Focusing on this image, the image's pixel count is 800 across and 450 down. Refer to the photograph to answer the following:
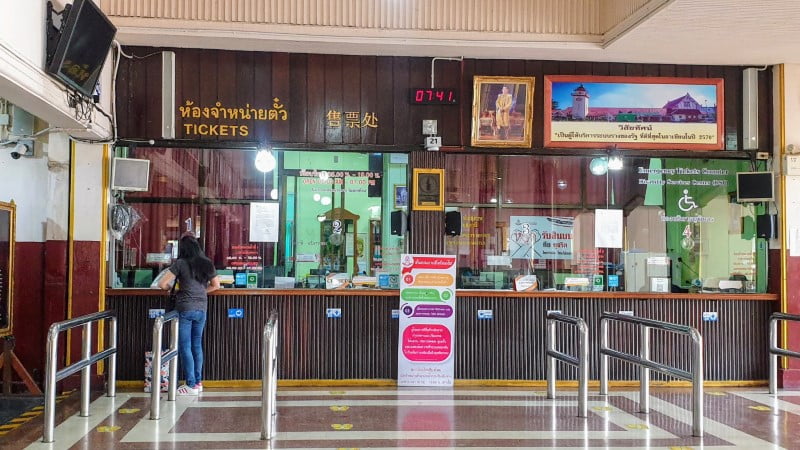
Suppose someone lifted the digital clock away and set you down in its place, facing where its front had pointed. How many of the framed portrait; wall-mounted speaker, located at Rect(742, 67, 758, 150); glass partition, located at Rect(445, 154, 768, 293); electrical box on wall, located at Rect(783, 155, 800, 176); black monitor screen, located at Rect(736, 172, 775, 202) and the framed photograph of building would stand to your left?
6

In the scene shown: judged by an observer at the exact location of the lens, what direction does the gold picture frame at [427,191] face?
facing the viewer

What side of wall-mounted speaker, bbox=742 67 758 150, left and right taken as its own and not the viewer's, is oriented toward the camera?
front

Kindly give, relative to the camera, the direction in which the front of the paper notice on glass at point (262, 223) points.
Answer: facing the viewer

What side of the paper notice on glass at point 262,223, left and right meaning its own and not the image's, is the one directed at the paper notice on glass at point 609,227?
left

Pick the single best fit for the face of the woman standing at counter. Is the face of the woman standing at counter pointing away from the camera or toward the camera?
away from the camera

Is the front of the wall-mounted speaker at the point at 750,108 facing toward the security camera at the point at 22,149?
no

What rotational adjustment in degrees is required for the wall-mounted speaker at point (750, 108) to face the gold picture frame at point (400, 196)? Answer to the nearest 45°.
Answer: approximately 45° to its right

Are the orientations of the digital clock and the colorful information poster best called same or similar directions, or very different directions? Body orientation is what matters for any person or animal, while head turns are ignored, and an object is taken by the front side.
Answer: same or similar directions

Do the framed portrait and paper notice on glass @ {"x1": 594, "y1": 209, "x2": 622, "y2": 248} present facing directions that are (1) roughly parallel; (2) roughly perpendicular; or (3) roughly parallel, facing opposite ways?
roughly parallel

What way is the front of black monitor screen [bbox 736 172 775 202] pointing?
toward the camera

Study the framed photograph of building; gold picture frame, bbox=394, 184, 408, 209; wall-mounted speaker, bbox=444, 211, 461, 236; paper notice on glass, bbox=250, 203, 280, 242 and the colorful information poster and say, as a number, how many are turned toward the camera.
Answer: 5

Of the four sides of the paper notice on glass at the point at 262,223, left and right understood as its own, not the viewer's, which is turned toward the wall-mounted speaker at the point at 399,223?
left

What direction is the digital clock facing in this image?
toward the camera

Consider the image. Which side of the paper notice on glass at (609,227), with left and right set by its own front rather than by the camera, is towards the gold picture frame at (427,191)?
right

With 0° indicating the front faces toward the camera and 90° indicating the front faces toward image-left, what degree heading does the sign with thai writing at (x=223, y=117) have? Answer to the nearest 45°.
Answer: approximately 0°

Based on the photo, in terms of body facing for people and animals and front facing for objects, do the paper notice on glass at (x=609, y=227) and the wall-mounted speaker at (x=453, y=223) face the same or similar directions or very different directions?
same or similar directions

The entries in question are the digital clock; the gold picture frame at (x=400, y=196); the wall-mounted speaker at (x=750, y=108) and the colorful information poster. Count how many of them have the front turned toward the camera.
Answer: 4
